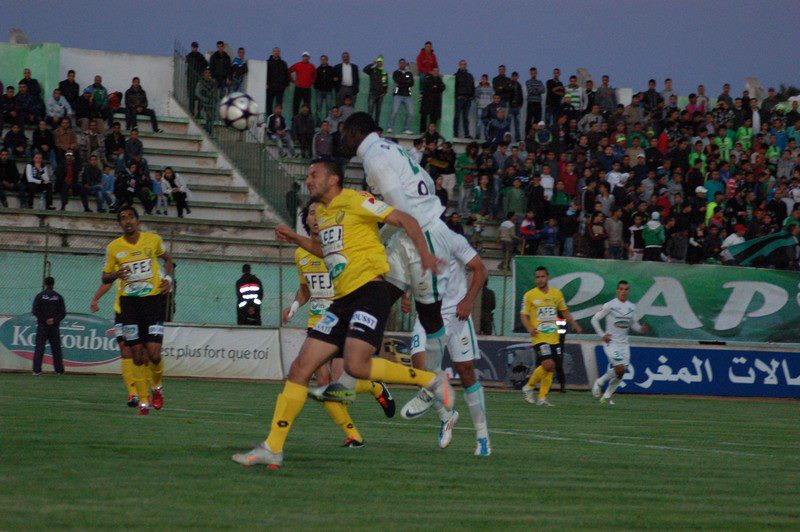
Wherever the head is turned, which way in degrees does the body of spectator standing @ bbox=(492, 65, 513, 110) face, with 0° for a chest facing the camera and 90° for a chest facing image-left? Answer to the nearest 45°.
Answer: approximately 0°

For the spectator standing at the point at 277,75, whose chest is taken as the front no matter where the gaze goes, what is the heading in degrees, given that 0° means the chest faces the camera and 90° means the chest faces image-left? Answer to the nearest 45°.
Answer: approximately 0°

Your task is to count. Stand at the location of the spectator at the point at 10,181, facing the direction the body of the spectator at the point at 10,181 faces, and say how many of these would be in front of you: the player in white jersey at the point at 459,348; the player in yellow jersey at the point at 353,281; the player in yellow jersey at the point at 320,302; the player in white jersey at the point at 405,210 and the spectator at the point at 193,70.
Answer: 4

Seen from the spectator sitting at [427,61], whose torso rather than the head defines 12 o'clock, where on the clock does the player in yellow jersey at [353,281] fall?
The player in yellow jersey is roughly at 12 o'clock from the spectator sitting.

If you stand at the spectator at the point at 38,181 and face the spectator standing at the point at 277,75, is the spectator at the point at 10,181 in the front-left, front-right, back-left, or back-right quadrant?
back-left

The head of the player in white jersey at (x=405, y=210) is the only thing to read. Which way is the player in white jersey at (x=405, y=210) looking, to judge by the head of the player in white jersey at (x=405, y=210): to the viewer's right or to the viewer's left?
to the viewer's left

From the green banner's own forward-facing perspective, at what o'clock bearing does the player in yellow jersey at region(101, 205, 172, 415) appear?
The player in yellow jersey is roughly at 1 o'clock from the green banner.

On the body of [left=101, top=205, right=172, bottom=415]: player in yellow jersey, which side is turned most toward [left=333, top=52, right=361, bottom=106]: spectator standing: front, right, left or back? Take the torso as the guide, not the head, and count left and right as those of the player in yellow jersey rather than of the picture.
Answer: back

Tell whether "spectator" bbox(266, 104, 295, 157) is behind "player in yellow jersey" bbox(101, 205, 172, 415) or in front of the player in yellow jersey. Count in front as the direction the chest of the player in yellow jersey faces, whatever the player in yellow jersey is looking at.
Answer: behind

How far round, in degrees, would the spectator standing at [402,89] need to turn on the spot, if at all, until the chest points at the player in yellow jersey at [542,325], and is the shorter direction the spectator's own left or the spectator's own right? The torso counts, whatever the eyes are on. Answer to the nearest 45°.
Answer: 0° — they already face them
